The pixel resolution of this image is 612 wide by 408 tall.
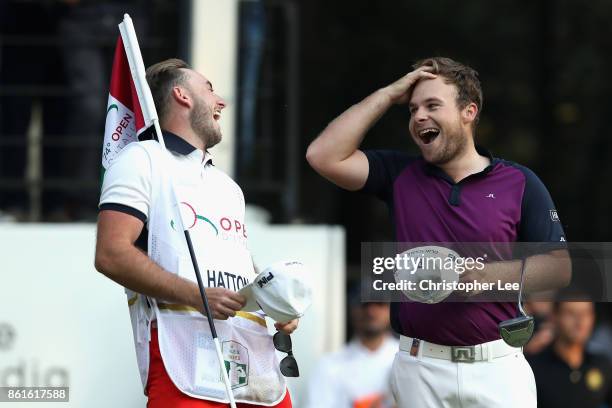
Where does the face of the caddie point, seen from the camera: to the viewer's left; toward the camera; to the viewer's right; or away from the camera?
to the viewer's right

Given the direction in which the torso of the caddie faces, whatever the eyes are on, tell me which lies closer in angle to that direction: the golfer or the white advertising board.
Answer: the golfer

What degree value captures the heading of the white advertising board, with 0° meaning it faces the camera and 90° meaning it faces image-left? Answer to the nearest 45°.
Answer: approximately 0°

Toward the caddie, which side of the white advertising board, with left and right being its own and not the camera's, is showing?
front

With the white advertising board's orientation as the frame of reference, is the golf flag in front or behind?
in front

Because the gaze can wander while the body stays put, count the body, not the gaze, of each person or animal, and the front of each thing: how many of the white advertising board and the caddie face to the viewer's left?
0
